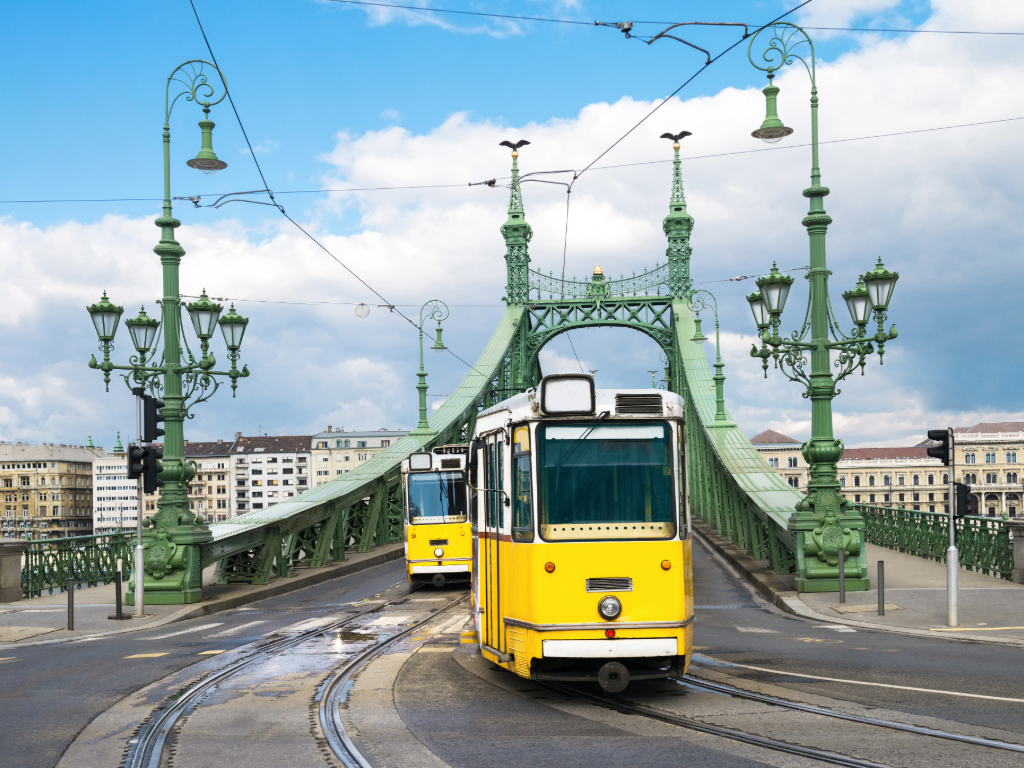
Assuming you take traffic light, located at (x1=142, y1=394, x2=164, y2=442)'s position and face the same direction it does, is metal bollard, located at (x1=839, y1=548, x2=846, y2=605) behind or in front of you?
in front

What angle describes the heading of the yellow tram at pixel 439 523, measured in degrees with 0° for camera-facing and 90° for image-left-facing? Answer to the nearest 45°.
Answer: approximately 0°

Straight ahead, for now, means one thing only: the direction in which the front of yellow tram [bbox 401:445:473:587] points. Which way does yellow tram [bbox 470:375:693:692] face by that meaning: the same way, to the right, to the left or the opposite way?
the same way

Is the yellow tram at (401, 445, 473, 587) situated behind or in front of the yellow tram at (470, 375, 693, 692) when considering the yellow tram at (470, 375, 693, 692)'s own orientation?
behind

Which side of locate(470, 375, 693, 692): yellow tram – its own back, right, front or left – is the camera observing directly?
front

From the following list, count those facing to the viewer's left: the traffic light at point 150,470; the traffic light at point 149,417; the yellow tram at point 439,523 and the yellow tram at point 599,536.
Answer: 0

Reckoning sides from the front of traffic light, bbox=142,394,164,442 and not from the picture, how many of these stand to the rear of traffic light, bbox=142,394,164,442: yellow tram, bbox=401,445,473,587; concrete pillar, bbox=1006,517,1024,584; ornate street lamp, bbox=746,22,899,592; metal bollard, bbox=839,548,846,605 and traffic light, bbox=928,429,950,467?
0

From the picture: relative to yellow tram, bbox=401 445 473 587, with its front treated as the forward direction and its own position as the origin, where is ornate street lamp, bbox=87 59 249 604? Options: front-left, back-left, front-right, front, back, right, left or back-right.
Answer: front-right

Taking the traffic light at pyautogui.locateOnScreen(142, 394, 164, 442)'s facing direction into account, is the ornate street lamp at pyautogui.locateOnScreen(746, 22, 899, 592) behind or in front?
in front

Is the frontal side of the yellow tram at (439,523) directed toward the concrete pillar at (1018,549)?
no
